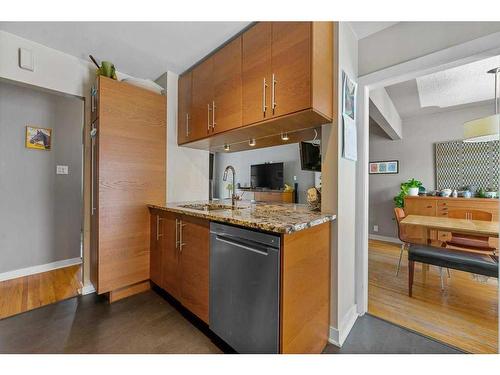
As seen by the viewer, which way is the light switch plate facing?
toward the camera

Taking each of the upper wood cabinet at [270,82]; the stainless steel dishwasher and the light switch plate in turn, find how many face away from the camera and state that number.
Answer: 0

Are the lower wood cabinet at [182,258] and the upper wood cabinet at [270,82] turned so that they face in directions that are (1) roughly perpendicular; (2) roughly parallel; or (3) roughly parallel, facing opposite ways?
roughly parallel

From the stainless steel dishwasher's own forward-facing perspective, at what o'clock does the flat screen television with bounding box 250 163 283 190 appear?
The flat screen television is roughly at 5 o'clock from the stainless steel dishwasher.

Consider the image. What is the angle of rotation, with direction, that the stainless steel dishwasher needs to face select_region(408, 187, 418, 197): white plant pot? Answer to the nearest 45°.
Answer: approximately 180°

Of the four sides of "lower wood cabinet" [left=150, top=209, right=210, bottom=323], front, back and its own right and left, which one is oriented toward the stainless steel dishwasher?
left

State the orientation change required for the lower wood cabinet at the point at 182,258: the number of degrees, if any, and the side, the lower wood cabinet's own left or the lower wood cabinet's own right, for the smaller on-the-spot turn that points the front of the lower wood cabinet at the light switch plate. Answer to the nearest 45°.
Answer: approximately 90° to the lower wood cabinet's own right

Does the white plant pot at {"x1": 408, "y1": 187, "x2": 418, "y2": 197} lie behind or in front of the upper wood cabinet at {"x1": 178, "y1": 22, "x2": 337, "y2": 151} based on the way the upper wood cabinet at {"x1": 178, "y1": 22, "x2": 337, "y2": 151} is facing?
behind

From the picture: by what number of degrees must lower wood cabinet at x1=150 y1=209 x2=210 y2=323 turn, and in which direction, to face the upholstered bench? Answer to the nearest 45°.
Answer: approximately 135° to its left

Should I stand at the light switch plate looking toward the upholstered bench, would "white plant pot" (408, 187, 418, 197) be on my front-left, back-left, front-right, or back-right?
front-left

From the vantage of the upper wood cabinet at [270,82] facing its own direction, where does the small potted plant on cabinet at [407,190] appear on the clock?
The small potted plant on cabinet is roughly at 6 o'clock from the upper wood cabinet.

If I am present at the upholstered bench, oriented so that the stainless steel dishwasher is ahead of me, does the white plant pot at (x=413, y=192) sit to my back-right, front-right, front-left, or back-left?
back-right

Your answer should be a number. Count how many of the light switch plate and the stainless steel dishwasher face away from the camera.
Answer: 0

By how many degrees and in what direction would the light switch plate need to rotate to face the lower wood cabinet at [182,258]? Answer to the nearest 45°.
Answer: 0° — it already faces it
